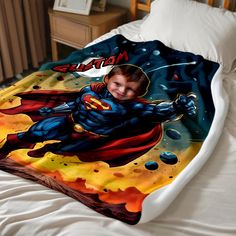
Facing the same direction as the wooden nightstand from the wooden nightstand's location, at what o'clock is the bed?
The bed is roughly at 10 o'clock from the wooden nightstand.

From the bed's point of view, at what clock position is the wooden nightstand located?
The wooden nightstand is roughly at 4 o'clock from the bed.

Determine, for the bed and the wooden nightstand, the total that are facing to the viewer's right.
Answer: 0

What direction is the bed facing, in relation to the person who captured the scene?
facing the viewer and to the left of the viewer

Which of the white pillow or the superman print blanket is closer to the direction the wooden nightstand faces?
the superman print blanket

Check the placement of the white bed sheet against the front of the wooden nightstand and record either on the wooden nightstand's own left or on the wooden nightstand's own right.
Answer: on the wooden nightstand's own left

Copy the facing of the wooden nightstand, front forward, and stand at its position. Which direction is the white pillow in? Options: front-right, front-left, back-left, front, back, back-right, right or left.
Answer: left
